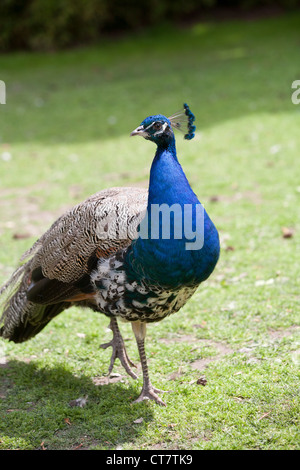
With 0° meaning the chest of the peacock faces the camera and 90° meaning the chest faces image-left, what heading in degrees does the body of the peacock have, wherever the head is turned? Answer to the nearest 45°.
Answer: approximately 315°
